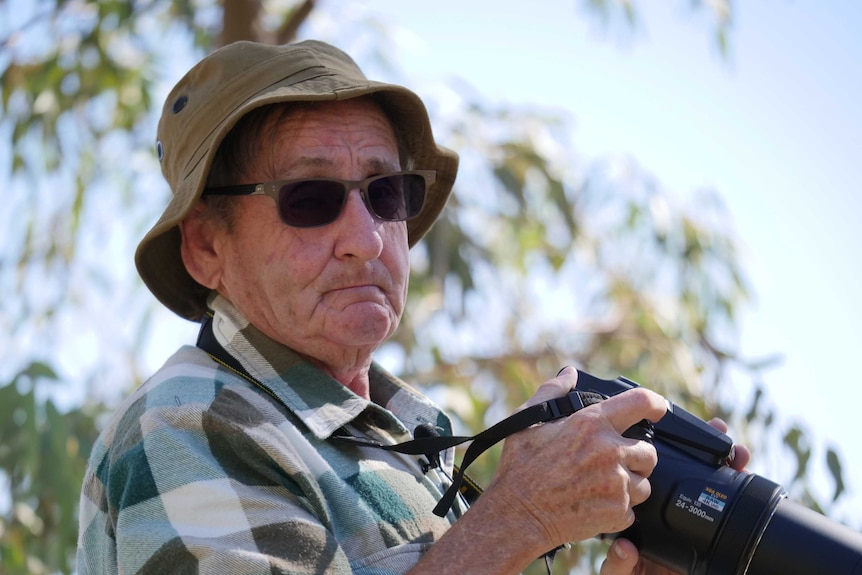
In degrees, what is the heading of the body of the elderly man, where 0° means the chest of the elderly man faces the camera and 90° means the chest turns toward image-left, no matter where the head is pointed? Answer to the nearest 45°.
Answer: approximately 315°
